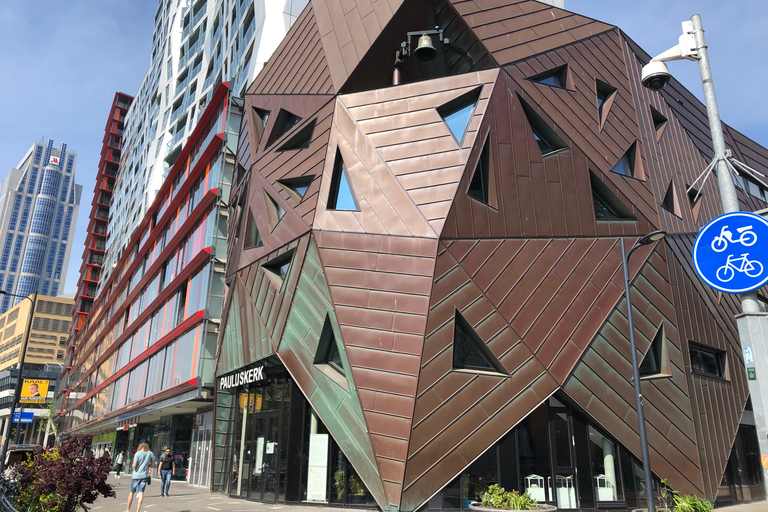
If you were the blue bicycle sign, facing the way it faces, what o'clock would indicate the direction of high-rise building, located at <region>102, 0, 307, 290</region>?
The high-rise building is roughly at 4 o'clock from the blue bicycle sign.

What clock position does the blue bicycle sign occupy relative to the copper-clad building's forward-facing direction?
The blue bicycle sign is roughly at 10 o'clock from the copper-clad building.

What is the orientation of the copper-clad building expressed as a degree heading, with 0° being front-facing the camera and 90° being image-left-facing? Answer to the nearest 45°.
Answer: approximately 45°

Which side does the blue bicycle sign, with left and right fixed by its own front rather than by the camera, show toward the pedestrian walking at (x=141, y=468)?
right

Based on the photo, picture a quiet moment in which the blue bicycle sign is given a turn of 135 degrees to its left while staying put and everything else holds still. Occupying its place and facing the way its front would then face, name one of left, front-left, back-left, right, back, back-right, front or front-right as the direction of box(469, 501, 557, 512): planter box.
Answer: left

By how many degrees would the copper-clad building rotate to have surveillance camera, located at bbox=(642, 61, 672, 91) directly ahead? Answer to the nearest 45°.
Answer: approximately 45° to its left

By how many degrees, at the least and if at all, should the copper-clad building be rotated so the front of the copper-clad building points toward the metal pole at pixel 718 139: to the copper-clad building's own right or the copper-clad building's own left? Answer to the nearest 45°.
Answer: approximately 45° to the copper-clad building's own left

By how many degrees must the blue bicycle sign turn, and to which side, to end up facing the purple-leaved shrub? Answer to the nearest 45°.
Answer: approximately 90° to its right

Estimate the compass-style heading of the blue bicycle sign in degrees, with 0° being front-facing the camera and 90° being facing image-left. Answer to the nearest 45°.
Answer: approximately 0°
